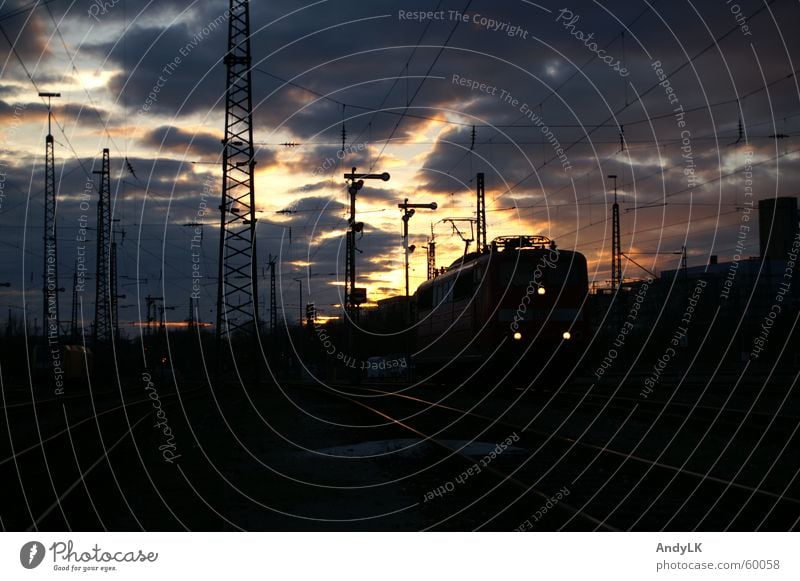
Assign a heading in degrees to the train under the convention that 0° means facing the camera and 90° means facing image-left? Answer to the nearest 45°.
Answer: approximately 315°

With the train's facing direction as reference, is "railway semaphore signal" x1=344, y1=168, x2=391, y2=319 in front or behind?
behind
